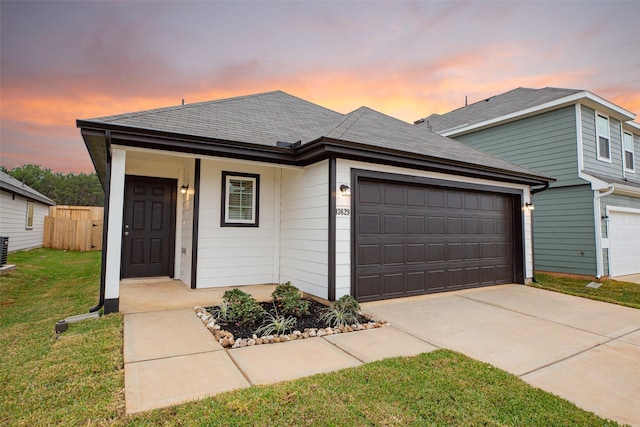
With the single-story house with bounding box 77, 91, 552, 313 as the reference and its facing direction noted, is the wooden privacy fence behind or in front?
behind

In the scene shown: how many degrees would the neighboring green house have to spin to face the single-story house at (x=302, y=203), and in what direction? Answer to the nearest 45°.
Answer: approximately 90° to its right

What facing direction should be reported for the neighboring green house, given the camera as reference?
facing the viewer and to the right of the viewer

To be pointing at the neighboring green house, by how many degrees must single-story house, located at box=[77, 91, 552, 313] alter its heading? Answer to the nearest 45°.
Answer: approximately 45° to its left

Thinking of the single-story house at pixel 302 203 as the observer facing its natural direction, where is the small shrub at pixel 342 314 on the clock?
The small shrub is roughly at 1 o'clock from the single-story house.

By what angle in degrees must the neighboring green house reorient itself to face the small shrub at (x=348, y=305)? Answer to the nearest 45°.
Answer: approximately 90° to its right

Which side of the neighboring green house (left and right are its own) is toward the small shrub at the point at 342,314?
right

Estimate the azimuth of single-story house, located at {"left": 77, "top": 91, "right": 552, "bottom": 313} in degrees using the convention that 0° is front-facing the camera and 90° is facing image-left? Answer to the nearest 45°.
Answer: approximately 315°

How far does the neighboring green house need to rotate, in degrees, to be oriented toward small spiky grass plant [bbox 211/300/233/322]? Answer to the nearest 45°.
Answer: approximately 90° to its right

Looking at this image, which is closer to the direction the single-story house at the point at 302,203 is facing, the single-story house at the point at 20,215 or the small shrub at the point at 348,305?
the small shrub

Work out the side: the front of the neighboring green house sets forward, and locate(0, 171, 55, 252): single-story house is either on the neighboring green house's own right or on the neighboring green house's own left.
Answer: on the neighboring green house's own right

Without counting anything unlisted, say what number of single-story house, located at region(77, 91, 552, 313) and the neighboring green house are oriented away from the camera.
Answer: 0

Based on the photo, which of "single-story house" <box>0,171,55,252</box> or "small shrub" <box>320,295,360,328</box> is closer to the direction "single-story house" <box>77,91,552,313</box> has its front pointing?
the small shrub
